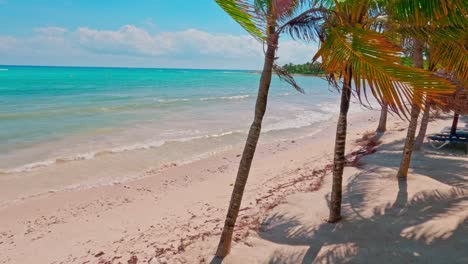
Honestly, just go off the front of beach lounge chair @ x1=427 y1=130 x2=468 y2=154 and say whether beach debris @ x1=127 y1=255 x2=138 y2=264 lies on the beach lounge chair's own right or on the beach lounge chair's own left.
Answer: on the beach lounge chair's own left

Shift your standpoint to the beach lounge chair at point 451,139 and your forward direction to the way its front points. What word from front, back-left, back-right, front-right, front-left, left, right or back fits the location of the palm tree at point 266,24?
left

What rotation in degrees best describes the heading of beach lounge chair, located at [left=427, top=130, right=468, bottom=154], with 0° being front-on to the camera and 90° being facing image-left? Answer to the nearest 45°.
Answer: approximately 90°

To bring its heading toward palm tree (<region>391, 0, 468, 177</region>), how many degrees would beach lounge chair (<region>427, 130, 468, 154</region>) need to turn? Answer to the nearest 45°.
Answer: approximately 90° to its left

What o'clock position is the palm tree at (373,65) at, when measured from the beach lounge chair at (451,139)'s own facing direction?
The palm tree is roughly at 9 o'clock from the beach lounge chair.
